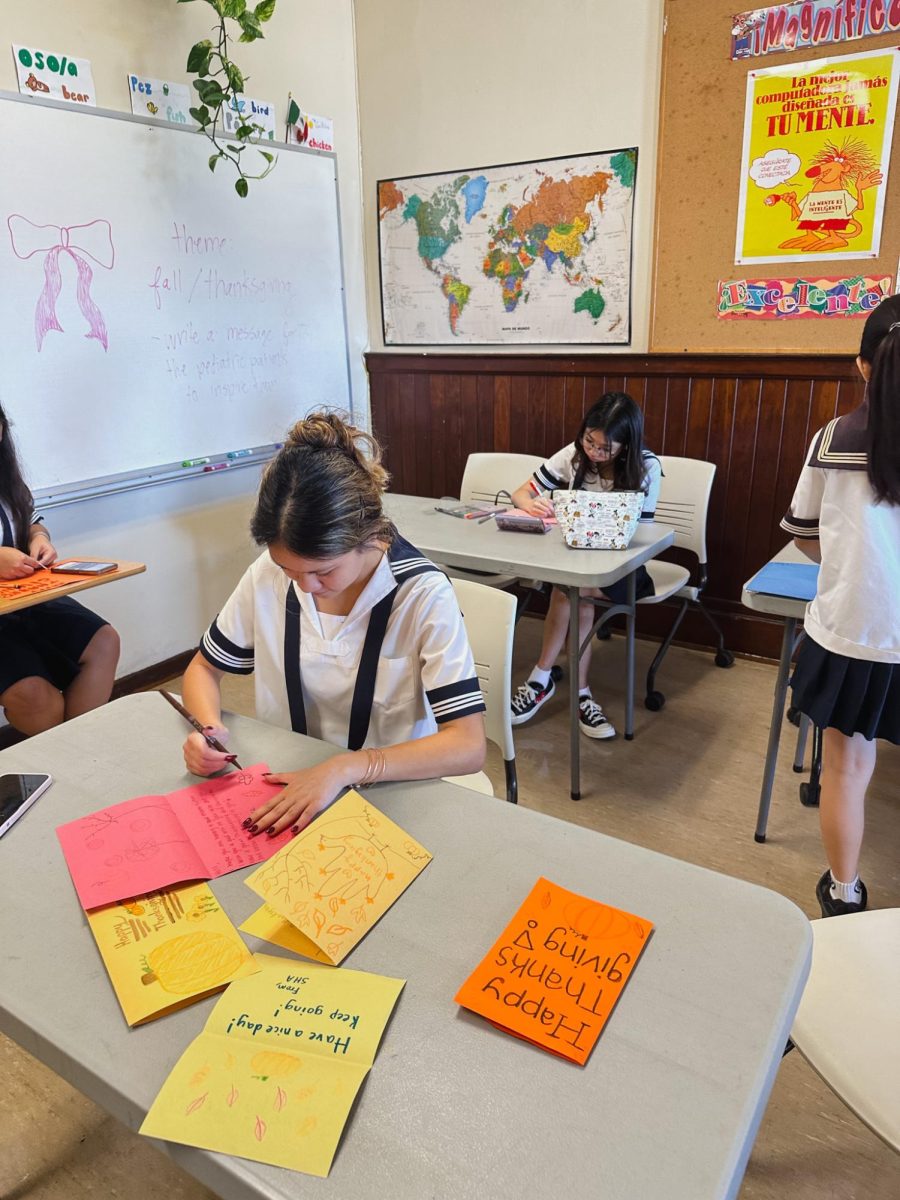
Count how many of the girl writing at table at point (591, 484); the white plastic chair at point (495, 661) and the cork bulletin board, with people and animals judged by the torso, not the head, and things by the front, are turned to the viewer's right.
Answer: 0

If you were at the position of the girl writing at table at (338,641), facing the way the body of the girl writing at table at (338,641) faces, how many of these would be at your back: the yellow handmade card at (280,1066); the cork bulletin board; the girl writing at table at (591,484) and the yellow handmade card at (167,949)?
2

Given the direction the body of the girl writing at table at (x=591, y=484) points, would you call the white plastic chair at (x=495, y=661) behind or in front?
in front

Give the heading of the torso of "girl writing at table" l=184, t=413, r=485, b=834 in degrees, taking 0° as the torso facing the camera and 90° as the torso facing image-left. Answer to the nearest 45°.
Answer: approximately 45°

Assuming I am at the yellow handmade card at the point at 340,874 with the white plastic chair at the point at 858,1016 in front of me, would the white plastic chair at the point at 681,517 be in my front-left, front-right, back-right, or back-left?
front-left

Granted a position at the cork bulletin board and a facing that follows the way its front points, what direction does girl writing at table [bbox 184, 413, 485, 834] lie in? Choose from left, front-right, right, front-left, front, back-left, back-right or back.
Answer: front

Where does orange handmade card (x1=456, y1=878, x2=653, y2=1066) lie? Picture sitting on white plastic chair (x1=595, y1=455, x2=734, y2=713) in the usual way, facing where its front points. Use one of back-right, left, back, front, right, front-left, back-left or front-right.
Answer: front-left

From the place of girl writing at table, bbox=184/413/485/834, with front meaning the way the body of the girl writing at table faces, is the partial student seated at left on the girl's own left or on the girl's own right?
on the girl's own right

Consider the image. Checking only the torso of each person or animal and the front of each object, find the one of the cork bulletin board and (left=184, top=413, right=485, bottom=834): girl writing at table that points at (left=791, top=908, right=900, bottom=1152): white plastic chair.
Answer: the cork bulletin board

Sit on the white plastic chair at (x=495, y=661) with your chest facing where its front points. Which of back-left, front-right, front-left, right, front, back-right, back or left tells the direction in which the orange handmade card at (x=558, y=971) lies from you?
front-left

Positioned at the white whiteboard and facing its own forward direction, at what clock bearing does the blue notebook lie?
The blue notebook is roughly at 12 o'clock from the white whiteboard.

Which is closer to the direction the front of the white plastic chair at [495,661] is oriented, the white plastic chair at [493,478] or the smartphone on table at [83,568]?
the smartphone on table

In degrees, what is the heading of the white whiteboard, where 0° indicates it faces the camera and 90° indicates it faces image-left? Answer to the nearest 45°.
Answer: approximately 315°

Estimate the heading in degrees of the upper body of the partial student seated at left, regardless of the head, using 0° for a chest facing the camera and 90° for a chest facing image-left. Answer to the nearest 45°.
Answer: approximately 315°

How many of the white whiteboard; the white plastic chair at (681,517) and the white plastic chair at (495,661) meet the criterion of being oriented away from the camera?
0

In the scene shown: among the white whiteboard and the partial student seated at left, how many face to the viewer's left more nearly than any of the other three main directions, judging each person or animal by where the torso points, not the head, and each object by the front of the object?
0

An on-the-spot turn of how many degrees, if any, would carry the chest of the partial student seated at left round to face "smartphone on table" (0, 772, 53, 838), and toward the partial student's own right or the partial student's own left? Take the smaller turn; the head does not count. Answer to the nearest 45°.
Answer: approximately 45° to the partial student's own right

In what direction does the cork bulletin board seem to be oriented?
toward the camera
